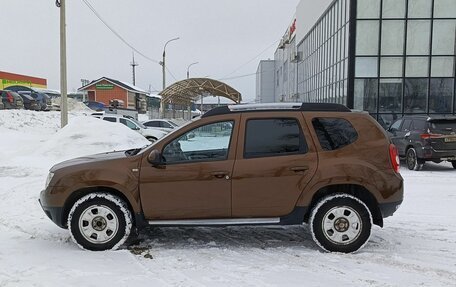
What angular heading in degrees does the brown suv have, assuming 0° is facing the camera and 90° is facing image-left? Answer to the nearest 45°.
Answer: approximately 90°

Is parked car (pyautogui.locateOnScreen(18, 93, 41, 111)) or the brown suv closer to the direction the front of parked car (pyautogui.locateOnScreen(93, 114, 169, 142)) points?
the brown suv

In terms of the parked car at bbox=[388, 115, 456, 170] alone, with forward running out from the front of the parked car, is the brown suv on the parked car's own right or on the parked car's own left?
on the parked car's own left

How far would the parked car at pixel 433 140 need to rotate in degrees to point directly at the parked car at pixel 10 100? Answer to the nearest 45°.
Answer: approximately 45° to its left

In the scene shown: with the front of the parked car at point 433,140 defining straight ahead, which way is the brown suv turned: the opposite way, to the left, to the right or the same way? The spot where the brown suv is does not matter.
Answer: to the left

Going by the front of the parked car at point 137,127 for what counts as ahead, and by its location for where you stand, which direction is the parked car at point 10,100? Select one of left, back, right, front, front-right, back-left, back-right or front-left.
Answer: back

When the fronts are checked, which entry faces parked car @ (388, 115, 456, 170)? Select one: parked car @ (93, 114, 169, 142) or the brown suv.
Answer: parked car @ (93, 114, 169, 142)

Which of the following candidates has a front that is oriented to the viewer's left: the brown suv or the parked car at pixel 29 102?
the brown suv
